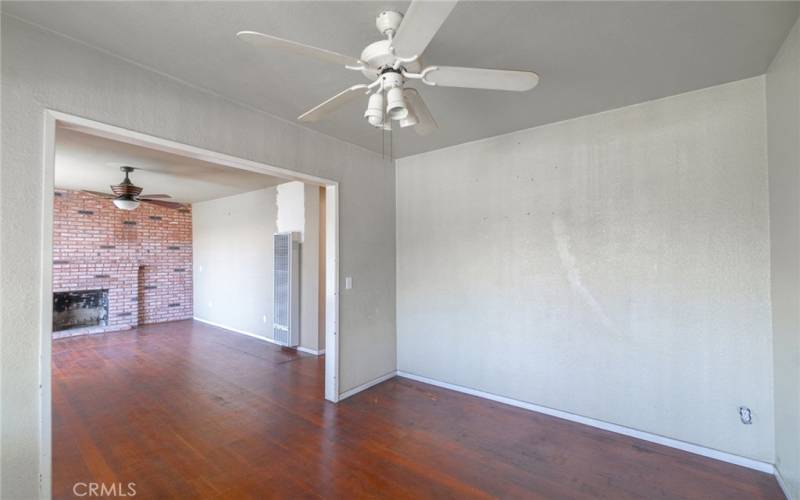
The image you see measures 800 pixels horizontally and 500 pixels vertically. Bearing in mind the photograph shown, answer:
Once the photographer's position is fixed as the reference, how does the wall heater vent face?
facing the viewer and to the left of the viewer

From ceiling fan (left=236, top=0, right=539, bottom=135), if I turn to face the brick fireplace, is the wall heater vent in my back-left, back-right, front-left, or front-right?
front-right

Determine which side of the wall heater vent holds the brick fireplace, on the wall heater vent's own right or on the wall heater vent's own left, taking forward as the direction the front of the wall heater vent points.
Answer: on the wall heater vent's own right

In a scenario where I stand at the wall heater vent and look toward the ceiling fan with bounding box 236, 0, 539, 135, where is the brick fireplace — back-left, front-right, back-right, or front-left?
back-right

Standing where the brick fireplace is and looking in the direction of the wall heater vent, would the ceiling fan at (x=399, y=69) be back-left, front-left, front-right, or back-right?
front-right

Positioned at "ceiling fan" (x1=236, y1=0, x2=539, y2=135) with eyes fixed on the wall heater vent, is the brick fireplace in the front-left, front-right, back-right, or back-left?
front-left

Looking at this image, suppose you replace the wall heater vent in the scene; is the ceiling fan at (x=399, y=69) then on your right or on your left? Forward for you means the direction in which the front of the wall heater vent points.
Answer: on your left

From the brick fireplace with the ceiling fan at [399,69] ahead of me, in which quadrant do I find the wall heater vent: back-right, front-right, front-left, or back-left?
front-left
